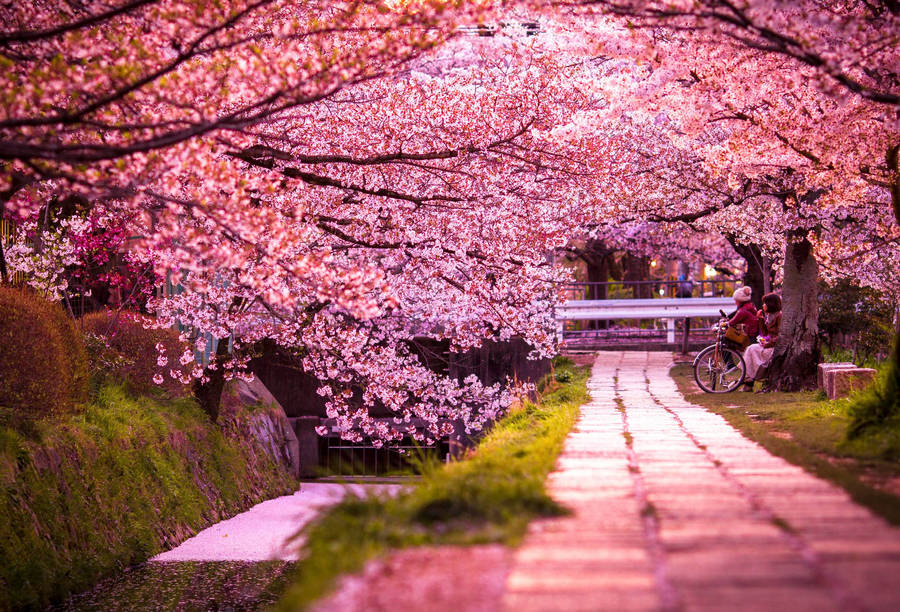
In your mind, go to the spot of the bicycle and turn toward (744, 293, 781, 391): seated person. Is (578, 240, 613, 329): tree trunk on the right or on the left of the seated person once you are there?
left

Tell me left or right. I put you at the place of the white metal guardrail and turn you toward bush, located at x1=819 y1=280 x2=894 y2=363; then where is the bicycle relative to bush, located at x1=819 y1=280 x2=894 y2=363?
right

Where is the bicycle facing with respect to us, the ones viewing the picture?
facing to the left of the viewer

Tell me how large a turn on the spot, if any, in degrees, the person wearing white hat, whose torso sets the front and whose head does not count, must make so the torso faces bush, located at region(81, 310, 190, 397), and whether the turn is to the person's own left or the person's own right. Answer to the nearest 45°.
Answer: approximately 45° to the person's own left

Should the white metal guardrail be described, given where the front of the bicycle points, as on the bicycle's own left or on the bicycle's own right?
on the bicycle's own right

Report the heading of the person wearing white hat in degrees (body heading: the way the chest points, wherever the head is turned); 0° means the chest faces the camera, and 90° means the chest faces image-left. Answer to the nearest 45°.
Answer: approximately 90°

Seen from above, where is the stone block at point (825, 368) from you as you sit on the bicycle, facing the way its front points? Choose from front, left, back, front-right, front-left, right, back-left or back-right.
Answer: back-left

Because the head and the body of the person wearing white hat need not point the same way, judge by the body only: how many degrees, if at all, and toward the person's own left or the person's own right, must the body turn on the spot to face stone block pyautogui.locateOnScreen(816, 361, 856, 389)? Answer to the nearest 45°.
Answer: approximately 135° to the person's own left
